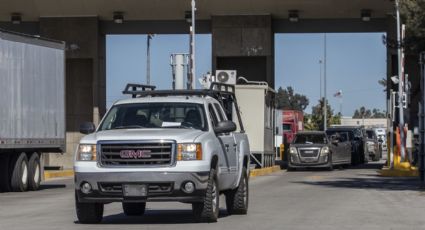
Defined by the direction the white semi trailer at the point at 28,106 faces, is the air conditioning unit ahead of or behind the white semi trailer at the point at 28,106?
behind

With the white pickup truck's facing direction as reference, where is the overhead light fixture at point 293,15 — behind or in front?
behind

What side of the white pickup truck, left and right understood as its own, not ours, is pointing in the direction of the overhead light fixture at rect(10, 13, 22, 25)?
back

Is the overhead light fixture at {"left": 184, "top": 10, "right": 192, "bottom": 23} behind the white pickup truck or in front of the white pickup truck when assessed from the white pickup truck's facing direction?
behind

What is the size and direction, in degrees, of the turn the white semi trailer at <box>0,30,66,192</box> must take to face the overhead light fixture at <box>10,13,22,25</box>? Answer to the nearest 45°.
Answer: approximately 135° to its right

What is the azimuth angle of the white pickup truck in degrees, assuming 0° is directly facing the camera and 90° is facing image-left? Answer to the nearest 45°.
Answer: approximately 0°

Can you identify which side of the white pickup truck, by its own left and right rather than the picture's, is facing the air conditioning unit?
back

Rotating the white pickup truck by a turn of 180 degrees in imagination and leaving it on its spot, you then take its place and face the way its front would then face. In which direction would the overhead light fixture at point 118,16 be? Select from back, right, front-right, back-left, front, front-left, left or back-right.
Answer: front

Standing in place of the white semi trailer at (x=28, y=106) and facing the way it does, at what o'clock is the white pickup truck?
The white pickup truck is roughly at 10 o'clock from the white semi trailer.

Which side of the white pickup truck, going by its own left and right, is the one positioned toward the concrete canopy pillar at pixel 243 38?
back
